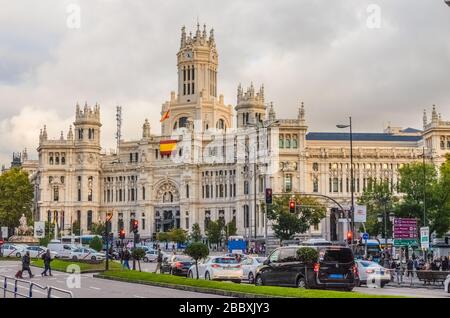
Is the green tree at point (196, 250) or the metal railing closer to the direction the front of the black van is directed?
the green tree

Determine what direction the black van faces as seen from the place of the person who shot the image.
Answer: facing away from the viewer and to the left of the viewer

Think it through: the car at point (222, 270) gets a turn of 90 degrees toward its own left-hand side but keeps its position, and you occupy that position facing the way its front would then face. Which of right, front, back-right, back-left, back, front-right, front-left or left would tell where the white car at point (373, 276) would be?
back-left

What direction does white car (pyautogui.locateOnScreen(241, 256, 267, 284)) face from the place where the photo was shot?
facing away from the viewer and to the left of the viewer

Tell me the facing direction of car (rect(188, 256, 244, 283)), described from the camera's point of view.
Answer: facing away from the viewer and to the left of the viewer

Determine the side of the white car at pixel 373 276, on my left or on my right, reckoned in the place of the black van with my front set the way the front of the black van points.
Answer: on my right

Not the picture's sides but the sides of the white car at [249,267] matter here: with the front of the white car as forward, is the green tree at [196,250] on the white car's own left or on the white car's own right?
on the white car's own left
